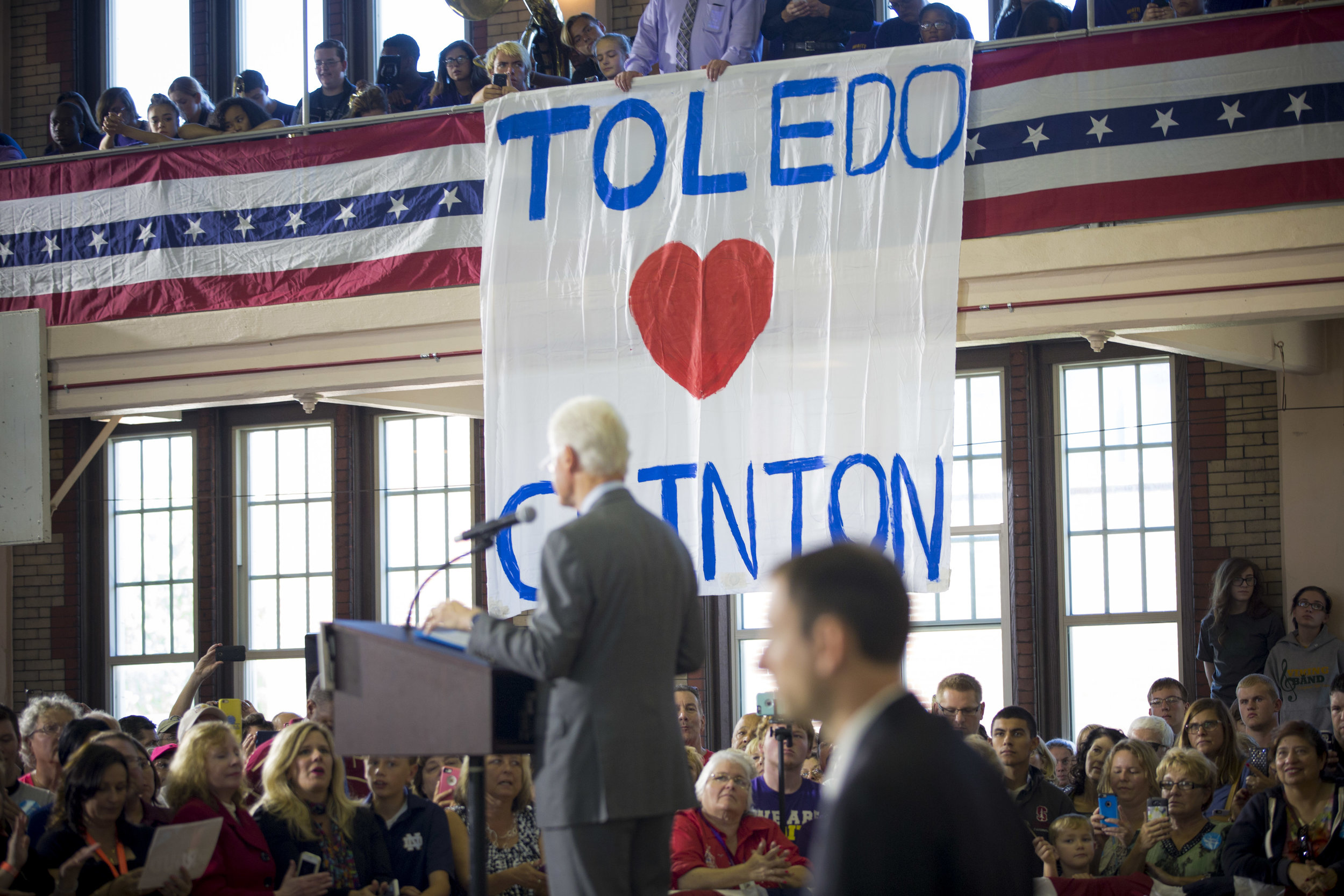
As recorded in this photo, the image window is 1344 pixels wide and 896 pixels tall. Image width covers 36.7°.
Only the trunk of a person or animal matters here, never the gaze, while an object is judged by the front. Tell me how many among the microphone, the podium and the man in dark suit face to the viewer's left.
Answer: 2

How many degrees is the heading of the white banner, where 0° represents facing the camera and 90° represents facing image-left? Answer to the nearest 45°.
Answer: approximately 0°

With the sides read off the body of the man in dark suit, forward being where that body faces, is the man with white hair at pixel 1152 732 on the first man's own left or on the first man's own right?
on the first man's own right

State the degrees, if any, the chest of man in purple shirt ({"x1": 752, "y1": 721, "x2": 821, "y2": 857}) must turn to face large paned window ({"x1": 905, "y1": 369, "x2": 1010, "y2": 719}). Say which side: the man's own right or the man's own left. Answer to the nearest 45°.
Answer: approximately 180°

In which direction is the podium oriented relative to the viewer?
to the viewer's left

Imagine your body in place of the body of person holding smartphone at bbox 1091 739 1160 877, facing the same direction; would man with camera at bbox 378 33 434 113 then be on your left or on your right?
on your right

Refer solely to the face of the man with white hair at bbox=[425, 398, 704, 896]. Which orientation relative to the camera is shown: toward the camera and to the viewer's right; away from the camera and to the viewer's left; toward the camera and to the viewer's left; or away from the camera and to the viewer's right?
away from the camera and to the viewer's left

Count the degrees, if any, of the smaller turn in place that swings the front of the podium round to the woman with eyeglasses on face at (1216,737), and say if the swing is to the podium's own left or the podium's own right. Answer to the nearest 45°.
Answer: approximately 135° to the podium's own right
